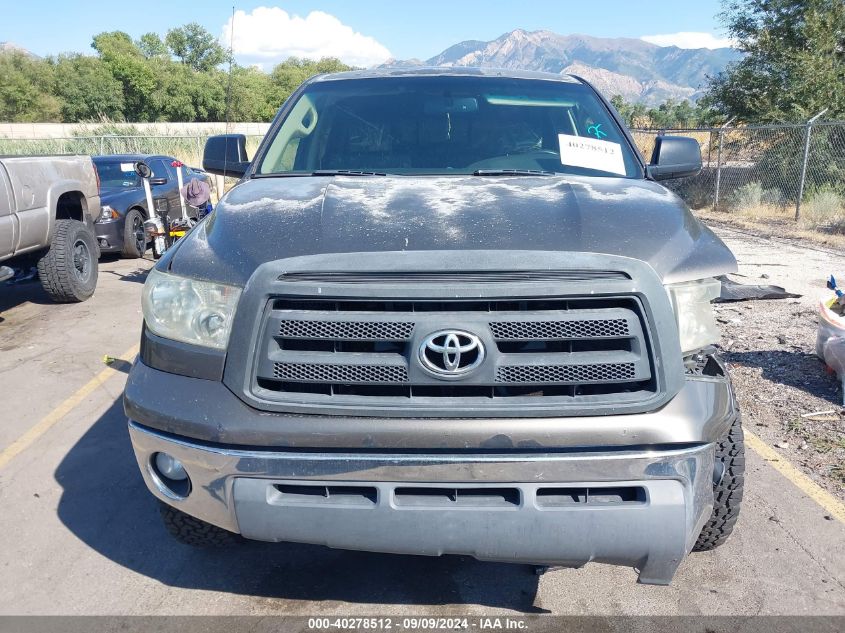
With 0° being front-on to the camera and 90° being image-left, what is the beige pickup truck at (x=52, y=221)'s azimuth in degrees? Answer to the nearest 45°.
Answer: approximately 45°

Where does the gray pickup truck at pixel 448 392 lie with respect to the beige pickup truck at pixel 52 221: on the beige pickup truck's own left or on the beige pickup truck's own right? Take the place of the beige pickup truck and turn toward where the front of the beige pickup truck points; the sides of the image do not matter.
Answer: on the beige pickup truck's own left

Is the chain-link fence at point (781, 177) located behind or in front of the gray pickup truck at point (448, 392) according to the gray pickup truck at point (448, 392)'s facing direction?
behind

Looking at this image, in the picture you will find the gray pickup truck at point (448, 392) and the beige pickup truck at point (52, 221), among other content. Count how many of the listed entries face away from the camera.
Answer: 0

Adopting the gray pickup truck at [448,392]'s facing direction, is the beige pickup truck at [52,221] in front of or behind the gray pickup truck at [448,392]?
behind

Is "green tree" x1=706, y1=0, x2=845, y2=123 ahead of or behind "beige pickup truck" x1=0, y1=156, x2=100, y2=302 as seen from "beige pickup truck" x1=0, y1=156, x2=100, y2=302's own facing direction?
behind
